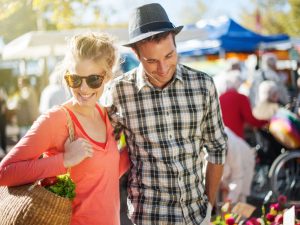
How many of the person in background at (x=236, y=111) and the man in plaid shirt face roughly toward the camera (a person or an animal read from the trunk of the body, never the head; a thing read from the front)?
1

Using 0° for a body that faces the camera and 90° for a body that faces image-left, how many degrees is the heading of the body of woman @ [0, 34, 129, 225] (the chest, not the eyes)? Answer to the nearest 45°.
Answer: approximately 315°

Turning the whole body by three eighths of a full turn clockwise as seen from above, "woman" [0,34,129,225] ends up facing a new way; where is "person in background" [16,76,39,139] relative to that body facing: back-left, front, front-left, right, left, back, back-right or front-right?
right

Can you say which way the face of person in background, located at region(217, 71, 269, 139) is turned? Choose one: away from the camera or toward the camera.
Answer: away from the camera
